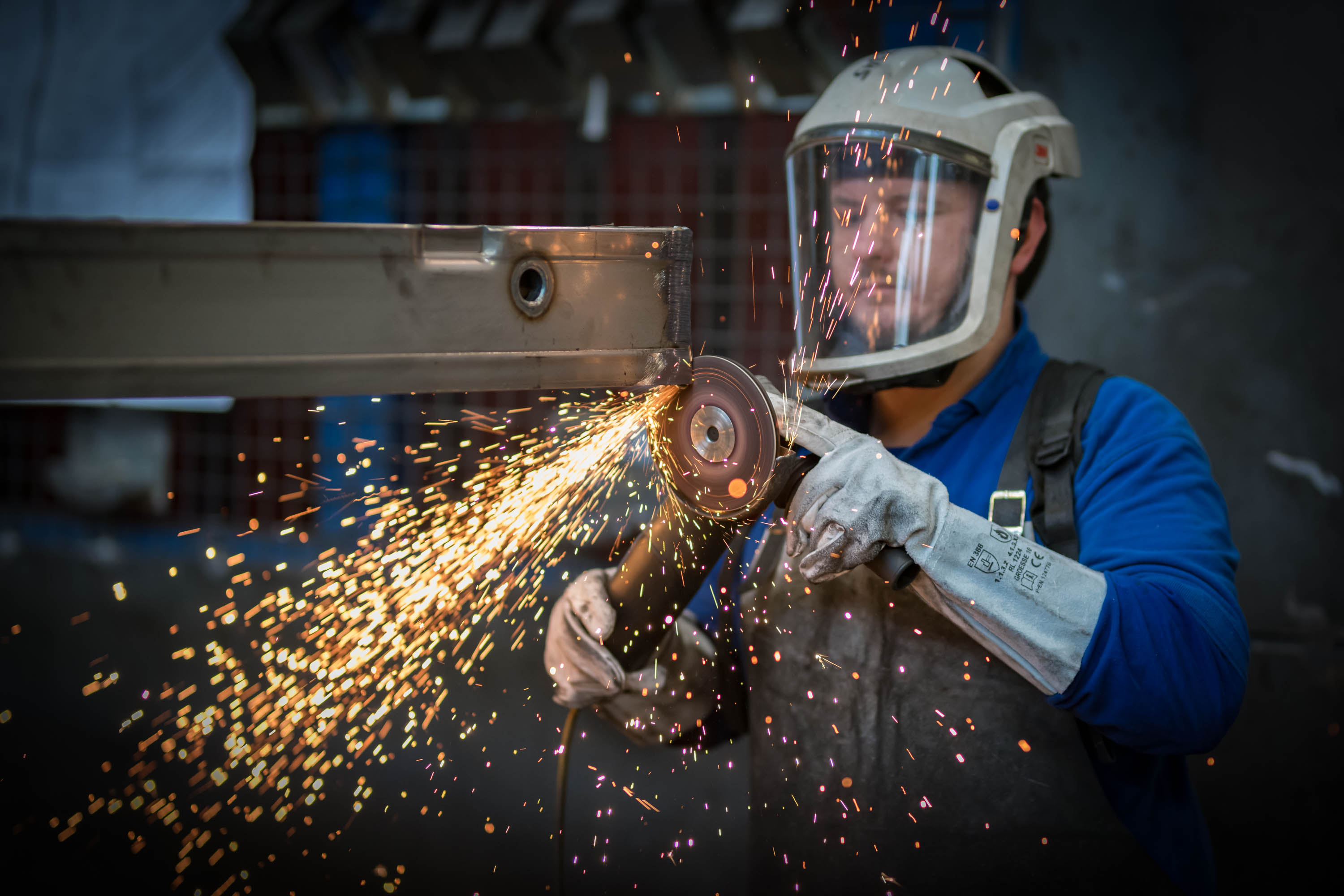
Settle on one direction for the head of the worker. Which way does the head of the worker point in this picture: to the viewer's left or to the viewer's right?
to the viewer's left

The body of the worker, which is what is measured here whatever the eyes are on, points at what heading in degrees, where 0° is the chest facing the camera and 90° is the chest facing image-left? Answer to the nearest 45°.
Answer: approximately 45°

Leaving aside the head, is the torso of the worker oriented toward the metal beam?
yes
